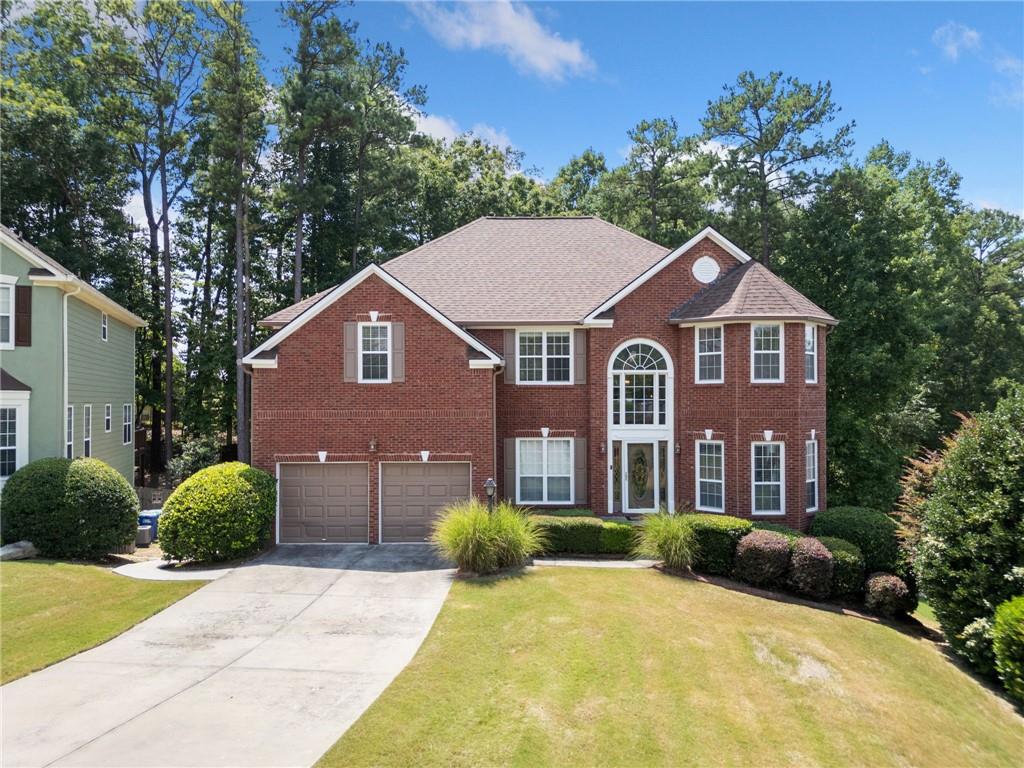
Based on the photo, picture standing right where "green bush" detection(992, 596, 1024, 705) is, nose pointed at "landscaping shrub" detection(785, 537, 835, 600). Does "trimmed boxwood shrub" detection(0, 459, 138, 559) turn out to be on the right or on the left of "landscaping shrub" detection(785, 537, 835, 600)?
left

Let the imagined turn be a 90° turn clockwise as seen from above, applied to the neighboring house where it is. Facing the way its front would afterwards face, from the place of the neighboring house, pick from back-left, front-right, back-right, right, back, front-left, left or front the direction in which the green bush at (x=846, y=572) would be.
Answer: back-left

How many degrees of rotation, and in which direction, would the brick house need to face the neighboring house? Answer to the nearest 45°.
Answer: approximately 90° to its right

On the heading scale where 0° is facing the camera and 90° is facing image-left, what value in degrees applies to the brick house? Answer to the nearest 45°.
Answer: approximately 0°

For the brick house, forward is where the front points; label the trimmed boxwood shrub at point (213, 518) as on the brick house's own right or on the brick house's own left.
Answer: on the brick house's own right

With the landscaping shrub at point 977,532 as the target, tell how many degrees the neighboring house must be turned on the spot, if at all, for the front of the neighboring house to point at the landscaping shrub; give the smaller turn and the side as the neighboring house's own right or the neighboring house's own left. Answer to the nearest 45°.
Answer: approximately 45° to the neighboring house's own left

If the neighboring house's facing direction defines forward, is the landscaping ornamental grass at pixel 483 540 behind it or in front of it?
in front

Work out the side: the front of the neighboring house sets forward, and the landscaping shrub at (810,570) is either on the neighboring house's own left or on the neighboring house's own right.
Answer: on the neighboring house's own left

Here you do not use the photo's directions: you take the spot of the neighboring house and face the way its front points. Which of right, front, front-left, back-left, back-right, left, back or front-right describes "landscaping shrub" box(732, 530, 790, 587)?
front-left

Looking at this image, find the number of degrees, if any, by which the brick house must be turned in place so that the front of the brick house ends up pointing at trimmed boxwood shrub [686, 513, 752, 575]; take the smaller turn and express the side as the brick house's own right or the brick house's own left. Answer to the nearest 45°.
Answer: approximately 45° to the brick house's own left

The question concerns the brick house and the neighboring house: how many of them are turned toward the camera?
2
